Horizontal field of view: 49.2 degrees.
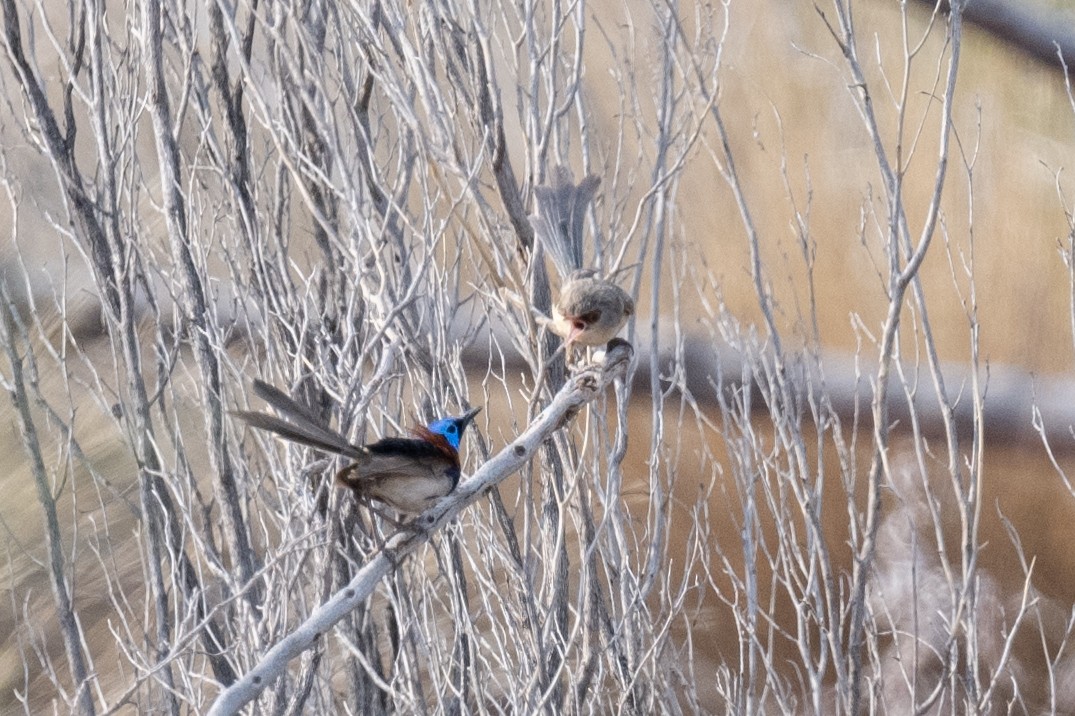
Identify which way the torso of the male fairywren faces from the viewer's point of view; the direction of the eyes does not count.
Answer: to the viewer's right
